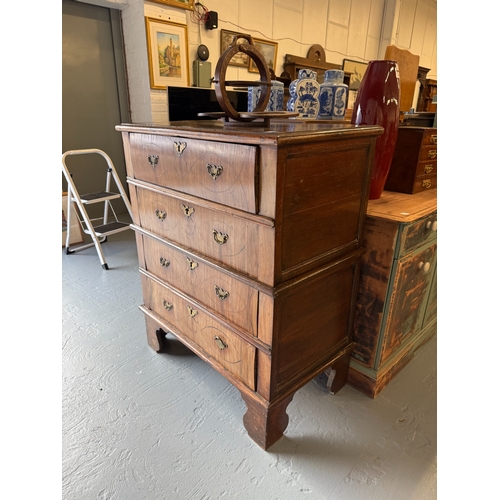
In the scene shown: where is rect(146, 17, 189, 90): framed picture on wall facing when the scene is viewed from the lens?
facing the viewer and to the right of the viewer

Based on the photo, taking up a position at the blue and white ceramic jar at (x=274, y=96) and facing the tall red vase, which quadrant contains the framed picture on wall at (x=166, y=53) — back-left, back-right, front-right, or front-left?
back-left

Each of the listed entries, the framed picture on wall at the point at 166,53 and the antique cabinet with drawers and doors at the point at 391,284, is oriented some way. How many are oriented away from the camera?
0

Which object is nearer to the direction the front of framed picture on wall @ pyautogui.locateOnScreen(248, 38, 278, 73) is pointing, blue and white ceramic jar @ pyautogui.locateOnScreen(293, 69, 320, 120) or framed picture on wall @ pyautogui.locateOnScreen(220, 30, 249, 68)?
the blue and white ceramic jar
